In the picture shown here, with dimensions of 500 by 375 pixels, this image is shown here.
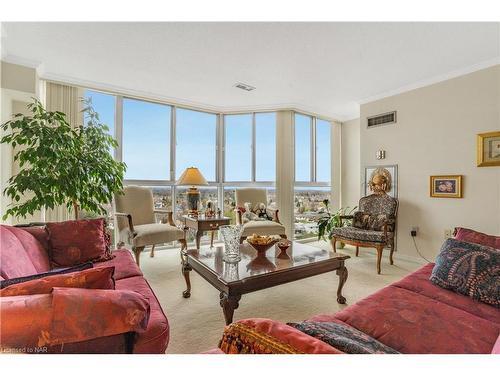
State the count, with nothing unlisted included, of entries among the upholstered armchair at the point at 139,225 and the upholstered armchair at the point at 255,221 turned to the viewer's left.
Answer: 0

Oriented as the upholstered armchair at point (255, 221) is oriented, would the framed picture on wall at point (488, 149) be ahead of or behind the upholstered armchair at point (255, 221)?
ahead

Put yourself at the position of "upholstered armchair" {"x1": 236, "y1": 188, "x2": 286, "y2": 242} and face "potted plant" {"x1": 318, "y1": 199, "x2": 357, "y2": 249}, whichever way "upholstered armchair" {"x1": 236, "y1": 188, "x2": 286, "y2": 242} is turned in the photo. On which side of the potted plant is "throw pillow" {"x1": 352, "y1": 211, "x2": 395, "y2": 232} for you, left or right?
right

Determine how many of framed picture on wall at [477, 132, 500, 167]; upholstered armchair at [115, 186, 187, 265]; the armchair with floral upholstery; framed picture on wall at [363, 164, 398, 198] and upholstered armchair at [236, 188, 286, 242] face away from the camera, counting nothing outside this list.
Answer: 0

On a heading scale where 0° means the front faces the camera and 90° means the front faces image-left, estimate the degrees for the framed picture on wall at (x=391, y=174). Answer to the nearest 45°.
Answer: approximately 45°

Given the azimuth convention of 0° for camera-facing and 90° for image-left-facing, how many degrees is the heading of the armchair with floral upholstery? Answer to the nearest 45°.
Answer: approximately 45°

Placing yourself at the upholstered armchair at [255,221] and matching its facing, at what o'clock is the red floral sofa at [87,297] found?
The red floral sofa is roughly at 2 o'clock from the upholstered armchair.

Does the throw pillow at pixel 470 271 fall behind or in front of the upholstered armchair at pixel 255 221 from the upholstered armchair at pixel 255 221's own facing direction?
in front

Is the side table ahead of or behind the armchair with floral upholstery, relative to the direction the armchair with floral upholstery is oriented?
ahead

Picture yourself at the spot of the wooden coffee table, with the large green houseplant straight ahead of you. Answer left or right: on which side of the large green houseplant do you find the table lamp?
right

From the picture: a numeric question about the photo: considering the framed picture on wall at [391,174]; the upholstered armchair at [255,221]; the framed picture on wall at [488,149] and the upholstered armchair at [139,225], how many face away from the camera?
0

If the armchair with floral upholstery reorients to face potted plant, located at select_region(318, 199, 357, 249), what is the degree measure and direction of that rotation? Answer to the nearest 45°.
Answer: approximately 90° to its right

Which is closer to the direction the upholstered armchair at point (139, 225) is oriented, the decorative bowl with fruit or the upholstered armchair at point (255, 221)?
the decorative bowl with fruit

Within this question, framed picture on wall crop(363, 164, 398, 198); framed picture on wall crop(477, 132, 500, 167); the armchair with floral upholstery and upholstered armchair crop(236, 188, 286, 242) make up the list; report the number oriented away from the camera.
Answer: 0

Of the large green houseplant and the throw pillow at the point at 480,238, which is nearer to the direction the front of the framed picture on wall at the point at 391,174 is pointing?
the large green houseplant

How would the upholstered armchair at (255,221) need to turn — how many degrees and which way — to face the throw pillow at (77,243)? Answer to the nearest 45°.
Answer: approximately 90° to its right

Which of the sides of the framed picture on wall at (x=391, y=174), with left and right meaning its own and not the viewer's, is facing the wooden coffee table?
front
